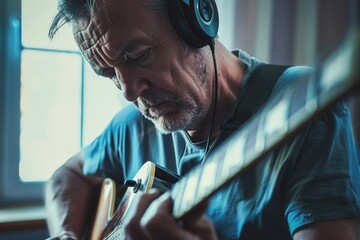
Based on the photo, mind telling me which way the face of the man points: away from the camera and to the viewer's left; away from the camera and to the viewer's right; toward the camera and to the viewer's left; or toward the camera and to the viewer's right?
toward the camera and to the viewer's left

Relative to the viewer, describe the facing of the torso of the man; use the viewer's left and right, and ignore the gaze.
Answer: facing the viewer and to the left of the viewer
